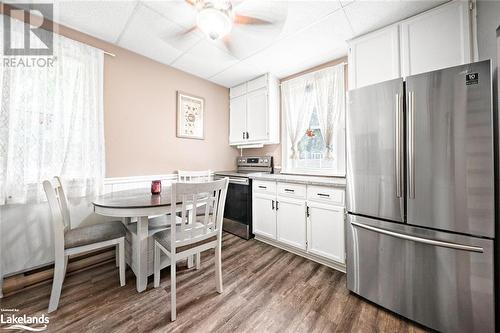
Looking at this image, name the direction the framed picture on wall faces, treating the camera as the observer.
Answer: facing the viewer and to the right of the viewer

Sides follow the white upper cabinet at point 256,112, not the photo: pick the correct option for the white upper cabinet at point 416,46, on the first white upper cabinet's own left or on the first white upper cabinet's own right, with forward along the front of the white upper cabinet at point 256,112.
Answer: on the first white upper cabinet's own left

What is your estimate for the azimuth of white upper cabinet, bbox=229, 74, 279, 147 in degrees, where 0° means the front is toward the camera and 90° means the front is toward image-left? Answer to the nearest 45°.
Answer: approximately 45°

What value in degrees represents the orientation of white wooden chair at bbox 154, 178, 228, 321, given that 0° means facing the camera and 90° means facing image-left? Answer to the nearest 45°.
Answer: approximately 135°

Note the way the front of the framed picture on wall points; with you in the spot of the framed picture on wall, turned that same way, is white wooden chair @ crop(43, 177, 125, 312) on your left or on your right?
on your right

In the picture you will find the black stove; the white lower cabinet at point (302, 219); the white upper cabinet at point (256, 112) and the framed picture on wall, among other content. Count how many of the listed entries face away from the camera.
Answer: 0

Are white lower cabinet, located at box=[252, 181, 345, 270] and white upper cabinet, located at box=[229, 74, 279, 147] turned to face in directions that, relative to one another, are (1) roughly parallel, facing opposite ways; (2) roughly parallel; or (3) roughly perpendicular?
roughly parallel

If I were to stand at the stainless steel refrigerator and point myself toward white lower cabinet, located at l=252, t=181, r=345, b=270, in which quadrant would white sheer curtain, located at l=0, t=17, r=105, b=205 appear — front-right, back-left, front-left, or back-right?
front-left

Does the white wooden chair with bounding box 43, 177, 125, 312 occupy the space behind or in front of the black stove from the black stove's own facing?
in front

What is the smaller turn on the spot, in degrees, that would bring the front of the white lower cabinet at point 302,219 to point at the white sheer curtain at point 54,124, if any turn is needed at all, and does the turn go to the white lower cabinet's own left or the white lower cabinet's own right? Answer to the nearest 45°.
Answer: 0° — it already faces it

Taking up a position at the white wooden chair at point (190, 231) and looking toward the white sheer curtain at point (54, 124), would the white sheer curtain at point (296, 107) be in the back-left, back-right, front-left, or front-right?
back-right
